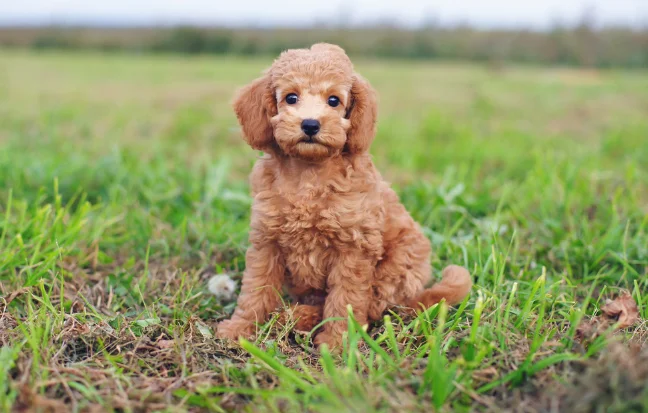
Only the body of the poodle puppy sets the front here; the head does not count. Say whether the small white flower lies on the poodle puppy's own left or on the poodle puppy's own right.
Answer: on the poodle puppy's own right

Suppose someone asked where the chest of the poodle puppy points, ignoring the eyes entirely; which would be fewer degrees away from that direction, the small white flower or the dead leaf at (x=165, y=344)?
the dead leaf

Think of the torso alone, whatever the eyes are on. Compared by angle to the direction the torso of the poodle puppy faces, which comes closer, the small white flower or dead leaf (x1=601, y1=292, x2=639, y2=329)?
the small white flower

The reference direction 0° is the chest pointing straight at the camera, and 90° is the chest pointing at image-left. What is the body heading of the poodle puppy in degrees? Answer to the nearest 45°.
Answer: approximately 45°

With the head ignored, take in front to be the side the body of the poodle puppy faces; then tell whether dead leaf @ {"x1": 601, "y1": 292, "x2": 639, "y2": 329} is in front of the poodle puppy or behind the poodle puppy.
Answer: behind
